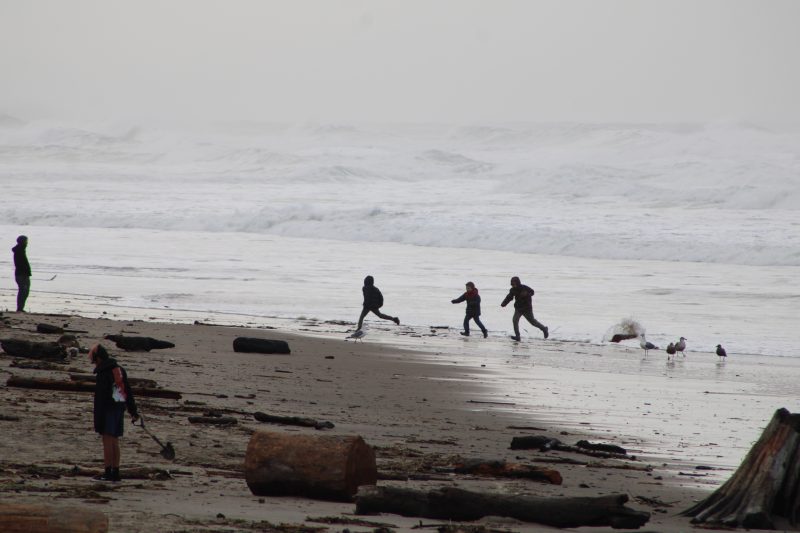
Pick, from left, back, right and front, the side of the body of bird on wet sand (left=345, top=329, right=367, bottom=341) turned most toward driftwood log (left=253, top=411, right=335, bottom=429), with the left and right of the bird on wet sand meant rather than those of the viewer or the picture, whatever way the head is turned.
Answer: right

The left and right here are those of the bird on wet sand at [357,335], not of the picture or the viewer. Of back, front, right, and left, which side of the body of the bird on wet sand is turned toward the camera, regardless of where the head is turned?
left

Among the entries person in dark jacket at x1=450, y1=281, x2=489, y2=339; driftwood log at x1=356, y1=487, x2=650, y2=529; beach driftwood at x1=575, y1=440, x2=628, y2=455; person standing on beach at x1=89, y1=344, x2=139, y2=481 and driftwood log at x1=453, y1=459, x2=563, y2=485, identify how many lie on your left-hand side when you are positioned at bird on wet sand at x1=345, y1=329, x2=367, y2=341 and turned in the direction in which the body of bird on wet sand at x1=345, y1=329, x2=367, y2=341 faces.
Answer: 4

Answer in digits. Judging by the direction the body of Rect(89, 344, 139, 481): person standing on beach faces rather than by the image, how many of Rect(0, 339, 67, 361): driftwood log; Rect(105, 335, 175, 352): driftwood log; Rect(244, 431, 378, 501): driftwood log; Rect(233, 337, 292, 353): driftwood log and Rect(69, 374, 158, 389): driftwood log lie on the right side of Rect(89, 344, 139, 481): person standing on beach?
4

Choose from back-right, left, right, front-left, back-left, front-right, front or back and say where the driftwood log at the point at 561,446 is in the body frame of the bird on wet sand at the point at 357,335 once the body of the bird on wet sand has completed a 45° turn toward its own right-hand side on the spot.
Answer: back-left
